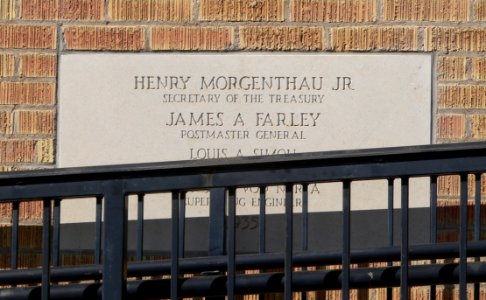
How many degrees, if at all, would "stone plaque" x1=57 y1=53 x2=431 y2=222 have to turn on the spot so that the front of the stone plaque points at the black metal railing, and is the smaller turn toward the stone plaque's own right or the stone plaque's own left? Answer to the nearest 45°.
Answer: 0° — it already faces it

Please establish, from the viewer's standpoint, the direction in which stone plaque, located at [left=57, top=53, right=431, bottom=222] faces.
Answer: facing the viewer
